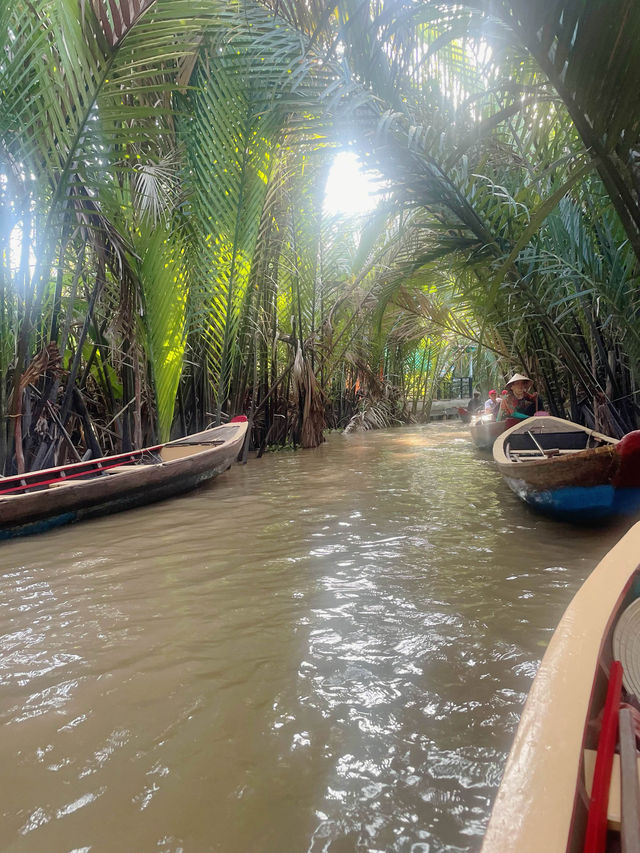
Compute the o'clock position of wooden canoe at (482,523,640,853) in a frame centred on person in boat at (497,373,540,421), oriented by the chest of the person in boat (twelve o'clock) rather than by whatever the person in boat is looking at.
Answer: The wooden canoe is roughly at 12 o'clock from the person in boat.

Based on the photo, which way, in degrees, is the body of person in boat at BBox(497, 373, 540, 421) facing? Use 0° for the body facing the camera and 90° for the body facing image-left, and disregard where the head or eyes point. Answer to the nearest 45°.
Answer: approximately 0°

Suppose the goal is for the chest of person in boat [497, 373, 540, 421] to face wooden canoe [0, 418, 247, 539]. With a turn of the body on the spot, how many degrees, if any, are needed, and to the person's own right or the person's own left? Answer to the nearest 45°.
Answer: approximately 45° to the person's own right

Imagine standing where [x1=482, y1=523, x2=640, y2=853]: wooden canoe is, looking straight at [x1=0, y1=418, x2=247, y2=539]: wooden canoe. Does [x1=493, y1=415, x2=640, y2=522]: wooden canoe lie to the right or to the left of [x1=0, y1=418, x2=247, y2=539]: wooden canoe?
right

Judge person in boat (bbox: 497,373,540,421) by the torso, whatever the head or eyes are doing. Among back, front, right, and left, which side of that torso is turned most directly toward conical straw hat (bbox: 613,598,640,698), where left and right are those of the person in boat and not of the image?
front

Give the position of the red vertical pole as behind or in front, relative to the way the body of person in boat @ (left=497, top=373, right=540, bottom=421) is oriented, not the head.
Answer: in front

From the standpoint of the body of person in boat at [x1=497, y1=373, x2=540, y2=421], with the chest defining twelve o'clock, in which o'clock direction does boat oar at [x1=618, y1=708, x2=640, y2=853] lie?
The boat oar is roughly at 12 o'clock from the person in boat.

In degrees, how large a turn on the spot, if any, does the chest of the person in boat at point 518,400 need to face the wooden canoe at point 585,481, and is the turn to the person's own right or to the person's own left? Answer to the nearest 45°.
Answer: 0° — they already face it
